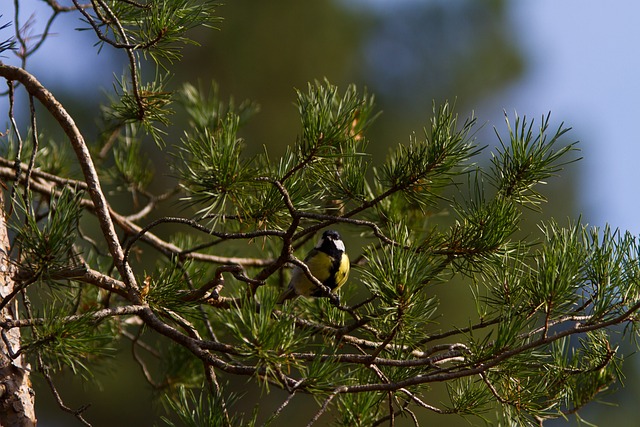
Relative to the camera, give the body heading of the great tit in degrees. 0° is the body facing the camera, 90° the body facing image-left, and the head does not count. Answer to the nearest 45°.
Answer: approximately 315°
